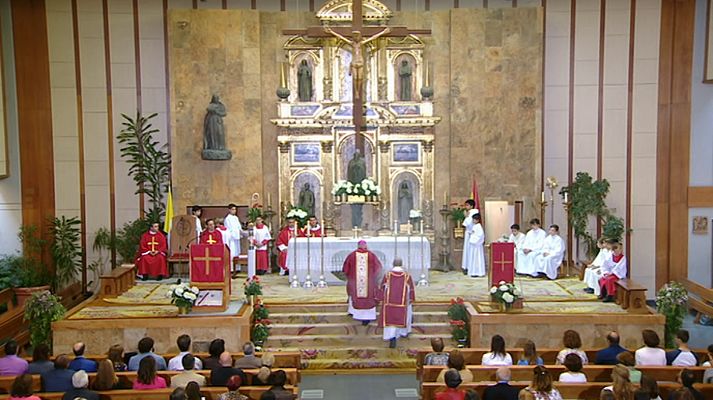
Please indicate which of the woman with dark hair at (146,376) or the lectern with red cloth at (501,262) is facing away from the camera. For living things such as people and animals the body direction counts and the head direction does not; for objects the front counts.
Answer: the woman with dark hair

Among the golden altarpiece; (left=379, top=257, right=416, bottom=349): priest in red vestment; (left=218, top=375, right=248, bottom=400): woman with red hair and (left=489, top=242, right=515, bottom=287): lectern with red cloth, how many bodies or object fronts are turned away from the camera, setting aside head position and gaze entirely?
2

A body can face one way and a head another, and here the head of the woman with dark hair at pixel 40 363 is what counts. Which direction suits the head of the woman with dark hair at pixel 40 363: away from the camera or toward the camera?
away from the camera

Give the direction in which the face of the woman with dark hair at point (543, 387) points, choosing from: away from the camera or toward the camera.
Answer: away from the camera

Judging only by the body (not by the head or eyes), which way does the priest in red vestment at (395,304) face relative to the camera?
away from the camera

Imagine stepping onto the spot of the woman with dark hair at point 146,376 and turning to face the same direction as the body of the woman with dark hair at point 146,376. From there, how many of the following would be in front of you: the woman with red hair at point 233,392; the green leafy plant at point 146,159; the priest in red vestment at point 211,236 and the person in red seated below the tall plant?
3

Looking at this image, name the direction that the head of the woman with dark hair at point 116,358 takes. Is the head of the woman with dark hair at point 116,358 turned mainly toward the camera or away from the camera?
away from the camera

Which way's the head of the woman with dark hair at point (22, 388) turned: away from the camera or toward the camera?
away from the camera

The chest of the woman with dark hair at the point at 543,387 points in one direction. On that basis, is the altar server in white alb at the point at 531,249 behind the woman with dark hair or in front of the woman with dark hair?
in front

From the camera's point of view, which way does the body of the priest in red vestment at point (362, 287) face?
away from the camera

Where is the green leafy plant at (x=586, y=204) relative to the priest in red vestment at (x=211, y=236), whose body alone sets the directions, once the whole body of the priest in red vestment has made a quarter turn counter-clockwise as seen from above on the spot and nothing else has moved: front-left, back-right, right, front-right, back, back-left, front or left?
front

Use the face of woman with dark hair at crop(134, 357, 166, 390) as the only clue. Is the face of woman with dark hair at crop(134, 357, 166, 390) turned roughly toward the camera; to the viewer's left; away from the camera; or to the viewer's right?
away from the camera

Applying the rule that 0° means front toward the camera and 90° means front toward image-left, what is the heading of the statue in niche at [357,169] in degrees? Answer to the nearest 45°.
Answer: approximately 0°

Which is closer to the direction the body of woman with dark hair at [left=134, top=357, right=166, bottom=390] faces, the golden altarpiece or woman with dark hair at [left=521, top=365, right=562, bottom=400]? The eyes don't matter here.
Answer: the golden altarpiece

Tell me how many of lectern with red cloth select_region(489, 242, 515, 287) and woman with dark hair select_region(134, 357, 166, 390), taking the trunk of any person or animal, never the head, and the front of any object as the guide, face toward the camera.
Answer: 1

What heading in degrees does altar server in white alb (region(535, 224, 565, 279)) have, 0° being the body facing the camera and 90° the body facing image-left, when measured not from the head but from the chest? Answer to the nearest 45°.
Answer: approximately 45°
